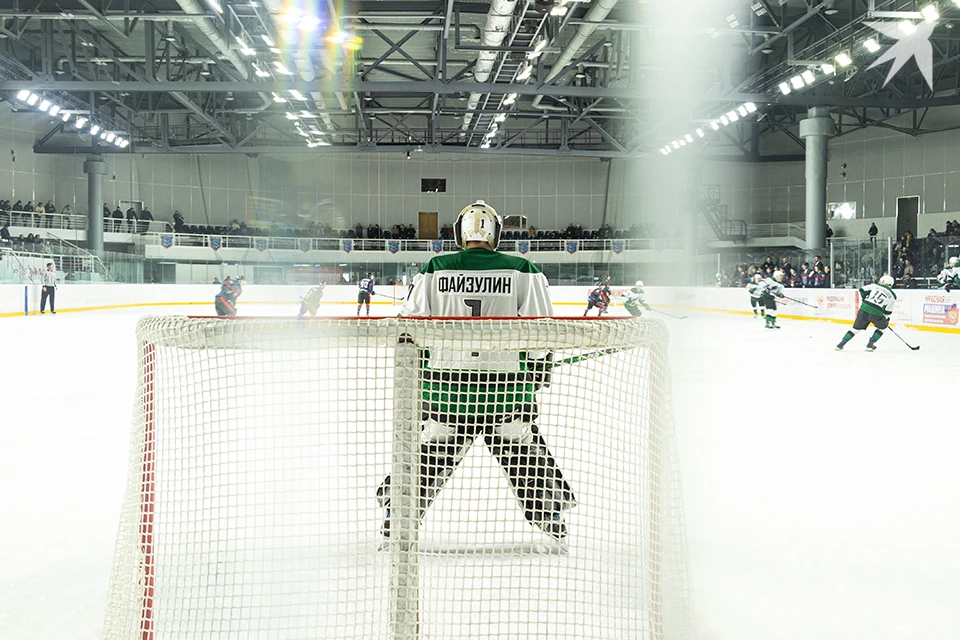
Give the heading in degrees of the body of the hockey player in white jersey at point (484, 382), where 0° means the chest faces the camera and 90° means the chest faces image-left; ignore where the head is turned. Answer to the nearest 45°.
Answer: approximately 180°

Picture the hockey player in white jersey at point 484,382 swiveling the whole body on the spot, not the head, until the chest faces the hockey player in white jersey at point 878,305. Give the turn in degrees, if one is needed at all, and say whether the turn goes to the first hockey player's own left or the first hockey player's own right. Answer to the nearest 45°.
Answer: approximately 45° to the first hockey player's own right

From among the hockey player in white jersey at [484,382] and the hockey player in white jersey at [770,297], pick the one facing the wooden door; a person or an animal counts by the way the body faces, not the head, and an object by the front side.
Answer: the hockey player in white jersey at [484,382]

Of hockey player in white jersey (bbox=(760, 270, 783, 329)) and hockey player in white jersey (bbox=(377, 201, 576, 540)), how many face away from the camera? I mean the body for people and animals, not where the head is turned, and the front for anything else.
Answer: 1

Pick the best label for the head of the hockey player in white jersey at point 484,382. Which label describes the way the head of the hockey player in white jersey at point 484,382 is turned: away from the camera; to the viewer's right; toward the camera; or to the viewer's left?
away from the camera

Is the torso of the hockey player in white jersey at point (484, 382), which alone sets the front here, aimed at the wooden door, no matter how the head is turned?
yes
